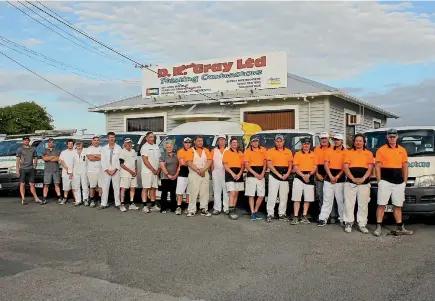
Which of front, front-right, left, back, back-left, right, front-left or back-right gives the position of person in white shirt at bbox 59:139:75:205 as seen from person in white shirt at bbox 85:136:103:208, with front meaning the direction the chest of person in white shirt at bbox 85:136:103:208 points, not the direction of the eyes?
back-right

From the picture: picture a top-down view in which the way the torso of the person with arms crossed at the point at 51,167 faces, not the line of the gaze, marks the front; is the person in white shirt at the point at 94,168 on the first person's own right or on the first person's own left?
on the first person's own left

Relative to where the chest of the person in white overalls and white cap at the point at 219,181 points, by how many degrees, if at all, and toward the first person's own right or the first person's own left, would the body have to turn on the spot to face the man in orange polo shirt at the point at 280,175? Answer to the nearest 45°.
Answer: approximately 45° to the first person's own left

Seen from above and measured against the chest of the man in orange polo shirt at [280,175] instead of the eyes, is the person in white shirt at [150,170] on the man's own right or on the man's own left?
on the man's own right

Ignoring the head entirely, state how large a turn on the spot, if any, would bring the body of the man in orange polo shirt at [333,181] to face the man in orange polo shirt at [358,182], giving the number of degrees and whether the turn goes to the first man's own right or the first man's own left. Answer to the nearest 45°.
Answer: approximately 45° to the first man's own left

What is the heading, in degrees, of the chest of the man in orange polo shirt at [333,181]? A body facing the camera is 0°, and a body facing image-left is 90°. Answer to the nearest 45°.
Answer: approximately 0°

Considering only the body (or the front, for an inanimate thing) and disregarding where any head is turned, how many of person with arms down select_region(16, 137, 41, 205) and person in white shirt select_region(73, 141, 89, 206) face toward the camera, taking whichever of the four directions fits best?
2

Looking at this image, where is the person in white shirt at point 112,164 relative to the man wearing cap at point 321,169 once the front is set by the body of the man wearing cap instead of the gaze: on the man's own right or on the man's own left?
on the man's own right

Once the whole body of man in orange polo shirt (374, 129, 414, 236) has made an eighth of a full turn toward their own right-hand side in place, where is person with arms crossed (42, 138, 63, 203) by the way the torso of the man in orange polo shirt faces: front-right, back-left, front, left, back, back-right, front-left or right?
front-right

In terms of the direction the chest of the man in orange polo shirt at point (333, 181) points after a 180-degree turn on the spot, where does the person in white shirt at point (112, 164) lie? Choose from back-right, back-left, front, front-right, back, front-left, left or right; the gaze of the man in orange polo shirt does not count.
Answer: left

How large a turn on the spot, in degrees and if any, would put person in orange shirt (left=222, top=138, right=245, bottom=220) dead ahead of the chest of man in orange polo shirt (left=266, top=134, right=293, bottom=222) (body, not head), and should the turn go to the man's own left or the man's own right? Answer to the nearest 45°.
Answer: approximately 90° to the man's own right

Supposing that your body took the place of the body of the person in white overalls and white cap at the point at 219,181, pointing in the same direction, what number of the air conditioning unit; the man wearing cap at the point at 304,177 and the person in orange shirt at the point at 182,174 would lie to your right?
1

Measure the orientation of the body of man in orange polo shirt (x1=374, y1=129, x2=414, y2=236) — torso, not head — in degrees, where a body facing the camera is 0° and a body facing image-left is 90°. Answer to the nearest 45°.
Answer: approximately 0°

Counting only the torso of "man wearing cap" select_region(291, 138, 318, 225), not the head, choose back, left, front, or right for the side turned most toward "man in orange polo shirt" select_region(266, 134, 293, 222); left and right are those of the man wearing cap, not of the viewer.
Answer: right
